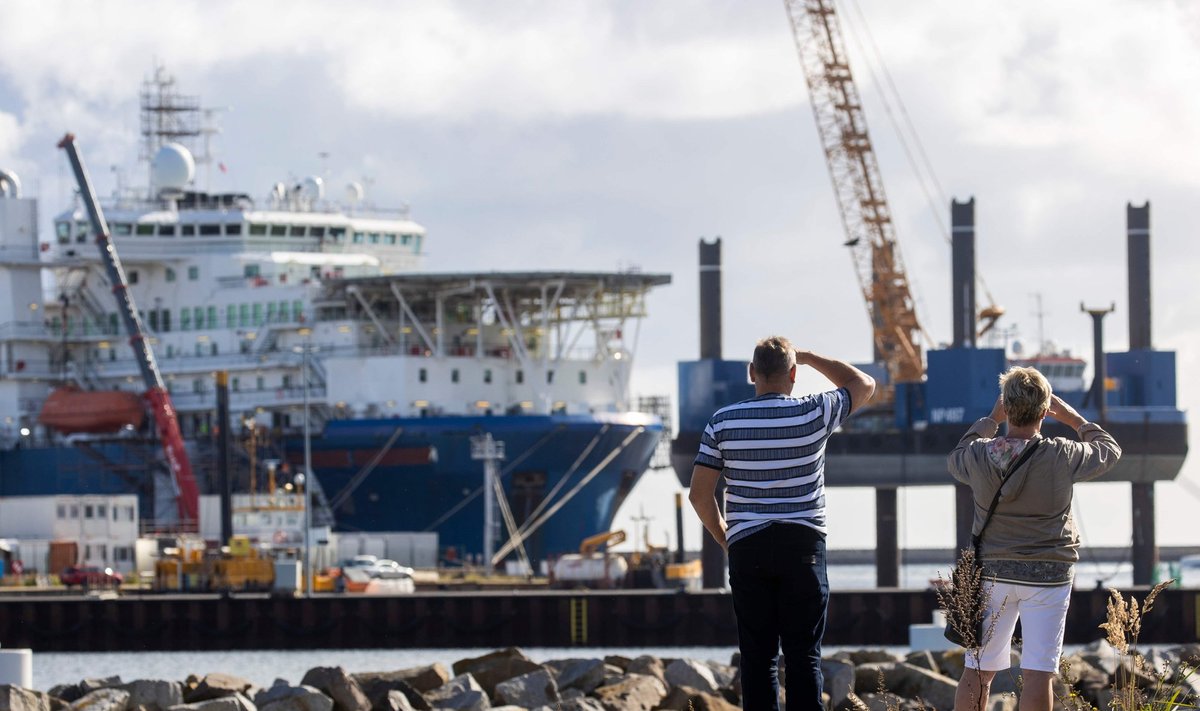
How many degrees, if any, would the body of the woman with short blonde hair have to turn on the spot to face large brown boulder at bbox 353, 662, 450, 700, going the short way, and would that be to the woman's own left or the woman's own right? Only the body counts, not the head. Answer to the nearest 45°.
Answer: approximately 45° to the woman's own left

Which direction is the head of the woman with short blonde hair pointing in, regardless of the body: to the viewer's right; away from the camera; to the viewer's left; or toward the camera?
away from the camera

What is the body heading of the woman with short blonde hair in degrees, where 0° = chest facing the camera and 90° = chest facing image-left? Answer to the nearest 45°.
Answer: approximately 180°

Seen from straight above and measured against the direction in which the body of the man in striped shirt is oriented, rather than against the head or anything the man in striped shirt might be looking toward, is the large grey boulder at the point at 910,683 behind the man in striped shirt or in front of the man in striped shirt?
in front

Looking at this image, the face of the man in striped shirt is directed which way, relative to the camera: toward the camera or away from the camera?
away from the camera

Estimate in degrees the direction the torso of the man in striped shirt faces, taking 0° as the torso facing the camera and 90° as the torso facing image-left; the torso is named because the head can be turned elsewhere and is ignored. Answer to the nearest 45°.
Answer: approximately 180°

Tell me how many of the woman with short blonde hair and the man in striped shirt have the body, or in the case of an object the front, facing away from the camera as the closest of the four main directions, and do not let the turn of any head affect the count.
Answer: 2

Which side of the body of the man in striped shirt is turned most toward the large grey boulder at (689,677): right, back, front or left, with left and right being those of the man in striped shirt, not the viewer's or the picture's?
front
